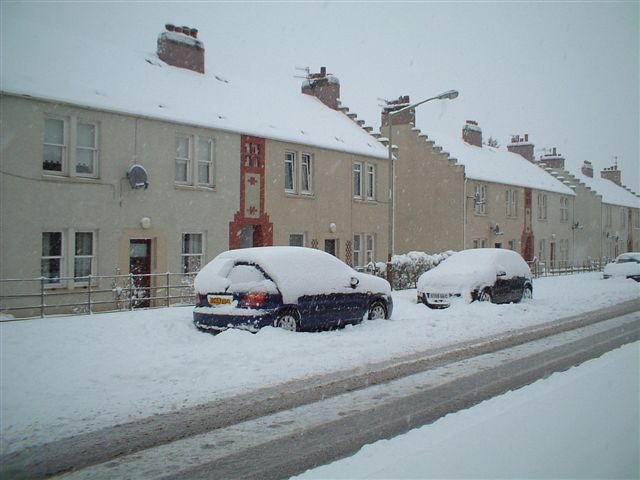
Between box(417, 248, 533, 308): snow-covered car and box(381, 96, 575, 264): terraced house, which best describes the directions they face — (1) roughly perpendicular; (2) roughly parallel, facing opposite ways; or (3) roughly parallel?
roughly perpendicular

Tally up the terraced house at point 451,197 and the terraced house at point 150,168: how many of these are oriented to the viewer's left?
0

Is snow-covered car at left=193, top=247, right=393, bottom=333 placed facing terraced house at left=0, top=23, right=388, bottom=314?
no

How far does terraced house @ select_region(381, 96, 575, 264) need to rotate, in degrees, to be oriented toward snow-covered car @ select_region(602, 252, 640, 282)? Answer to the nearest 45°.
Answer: approximately 45° to its left

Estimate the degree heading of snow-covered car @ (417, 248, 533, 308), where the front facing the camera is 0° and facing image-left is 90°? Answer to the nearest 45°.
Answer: approximately 45°

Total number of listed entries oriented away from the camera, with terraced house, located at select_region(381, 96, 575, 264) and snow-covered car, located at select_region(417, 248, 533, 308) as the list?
0

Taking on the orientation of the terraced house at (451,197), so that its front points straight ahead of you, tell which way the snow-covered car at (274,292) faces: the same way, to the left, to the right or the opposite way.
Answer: to the left

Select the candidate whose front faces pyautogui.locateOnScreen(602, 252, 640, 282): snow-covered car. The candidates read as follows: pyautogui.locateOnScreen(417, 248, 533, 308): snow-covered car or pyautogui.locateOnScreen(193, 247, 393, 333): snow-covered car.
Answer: pyautogui.locateOnScreen(193, 247, 393, 333): snow-covered car

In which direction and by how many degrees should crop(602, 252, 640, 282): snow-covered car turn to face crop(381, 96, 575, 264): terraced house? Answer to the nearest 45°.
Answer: approximately 45° to its right

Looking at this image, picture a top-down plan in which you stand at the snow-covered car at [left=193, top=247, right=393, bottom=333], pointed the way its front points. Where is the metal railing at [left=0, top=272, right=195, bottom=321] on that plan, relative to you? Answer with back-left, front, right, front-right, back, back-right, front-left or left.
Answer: left

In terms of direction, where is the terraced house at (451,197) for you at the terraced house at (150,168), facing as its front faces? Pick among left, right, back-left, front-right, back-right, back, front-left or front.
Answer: left

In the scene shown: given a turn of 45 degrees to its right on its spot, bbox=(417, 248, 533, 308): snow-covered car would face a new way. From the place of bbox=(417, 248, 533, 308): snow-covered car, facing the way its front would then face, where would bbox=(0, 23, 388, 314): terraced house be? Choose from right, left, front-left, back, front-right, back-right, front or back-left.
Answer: front

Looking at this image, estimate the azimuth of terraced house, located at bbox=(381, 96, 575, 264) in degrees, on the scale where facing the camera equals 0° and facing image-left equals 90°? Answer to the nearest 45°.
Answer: approximately 315°

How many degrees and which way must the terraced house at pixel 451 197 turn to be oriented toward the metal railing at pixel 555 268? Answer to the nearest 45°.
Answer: approximately 90° to its left

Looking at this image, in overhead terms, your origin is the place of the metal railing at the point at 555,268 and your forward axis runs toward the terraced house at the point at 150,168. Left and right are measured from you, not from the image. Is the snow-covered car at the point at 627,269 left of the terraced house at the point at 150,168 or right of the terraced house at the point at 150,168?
left

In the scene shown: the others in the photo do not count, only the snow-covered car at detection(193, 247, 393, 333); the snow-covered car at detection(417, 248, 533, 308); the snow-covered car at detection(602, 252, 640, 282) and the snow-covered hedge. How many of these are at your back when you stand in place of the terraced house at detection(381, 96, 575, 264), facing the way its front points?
0

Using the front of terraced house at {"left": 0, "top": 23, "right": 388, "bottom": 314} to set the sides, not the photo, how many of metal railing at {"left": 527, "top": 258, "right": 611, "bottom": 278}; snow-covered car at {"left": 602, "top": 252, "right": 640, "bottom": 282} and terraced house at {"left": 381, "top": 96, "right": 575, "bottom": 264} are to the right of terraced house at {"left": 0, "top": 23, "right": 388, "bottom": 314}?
0

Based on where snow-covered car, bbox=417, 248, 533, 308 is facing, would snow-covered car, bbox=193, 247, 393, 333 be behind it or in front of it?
in front

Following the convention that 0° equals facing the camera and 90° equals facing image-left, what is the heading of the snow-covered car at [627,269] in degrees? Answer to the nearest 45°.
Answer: approximately 45°

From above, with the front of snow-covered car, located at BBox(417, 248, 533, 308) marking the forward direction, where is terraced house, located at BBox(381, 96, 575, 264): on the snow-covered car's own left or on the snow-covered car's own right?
on the snow-covered car's own right

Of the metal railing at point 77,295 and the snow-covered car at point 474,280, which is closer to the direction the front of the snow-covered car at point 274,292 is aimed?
the snow-covered car

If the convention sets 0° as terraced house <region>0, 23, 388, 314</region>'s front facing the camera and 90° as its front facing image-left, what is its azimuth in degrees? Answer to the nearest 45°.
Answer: approximately 315°

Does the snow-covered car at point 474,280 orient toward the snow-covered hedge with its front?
no

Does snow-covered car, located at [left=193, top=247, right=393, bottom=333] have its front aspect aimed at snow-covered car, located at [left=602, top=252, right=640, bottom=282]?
yes
